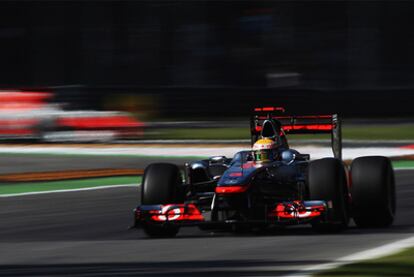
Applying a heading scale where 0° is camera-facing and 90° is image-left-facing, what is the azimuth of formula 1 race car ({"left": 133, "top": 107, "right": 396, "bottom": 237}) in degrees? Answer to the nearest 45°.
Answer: approximately 0°
